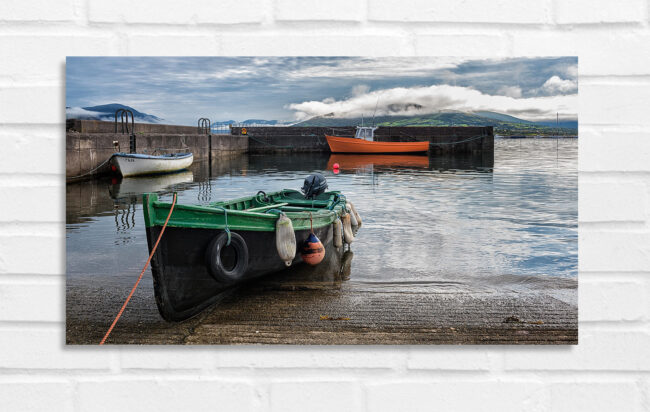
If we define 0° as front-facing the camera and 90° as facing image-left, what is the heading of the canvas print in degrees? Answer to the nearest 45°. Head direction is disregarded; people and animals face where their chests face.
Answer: approximately 0°
